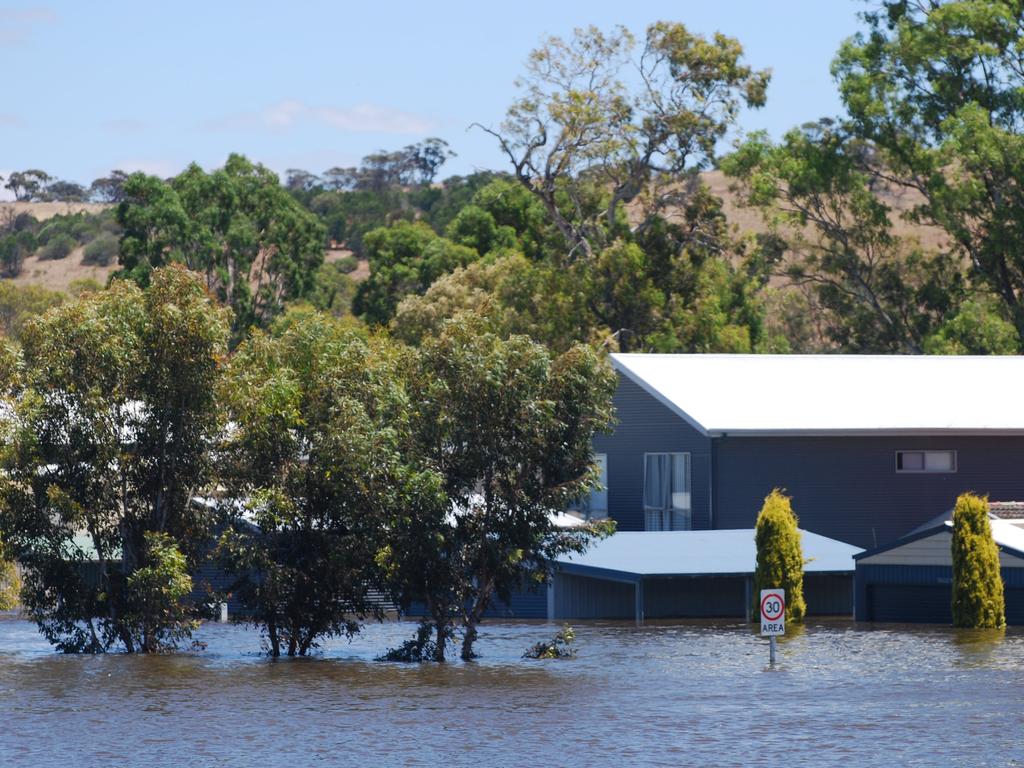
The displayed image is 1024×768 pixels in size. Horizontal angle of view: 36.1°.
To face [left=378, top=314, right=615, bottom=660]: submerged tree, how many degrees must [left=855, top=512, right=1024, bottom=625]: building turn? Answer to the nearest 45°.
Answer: approximately 45° to its right

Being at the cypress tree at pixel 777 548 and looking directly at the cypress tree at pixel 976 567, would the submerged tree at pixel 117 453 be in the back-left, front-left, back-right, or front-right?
back-right

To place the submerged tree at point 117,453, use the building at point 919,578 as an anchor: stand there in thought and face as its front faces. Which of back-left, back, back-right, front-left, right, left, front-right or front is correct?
front-right

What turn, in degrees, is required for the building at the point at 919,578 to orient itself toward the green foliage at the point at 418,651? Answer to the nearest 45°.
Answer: approximately 45° to its right

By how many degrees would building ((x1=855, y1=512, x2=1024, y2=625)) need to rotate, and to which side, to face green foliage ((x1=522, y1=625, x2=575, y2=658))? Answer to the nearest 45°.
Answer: approximately 45° to its right

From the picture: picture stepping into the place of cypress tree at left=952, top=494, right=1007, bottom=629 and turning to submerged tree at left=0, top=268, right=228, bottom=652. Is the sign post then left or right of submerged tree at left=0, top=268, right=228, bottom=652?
left

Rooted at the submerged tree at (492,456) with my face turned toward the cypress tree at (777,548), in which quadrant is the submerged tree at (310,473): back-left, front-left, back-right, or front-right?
back-left

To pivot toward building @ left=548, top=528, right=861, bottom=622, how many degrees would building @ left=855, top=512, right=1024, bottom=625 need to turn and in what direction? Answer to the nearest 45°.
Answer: approximately 90° to its right

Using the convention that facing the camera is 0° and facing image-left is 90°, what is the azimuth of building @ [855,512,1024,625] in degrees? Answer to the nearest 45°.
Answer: approximately 0°

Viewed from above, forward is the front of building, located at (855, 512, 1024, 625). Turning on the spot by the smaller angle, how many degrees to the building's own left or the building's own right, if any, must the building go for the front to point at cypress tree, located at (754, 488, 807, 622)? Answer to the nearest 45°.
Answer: approximately 45° to the building's own right

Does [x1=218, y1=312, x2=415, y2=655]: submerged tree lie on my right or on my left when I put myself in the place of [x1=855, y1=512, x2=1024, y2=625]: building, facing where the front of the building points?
on my right
